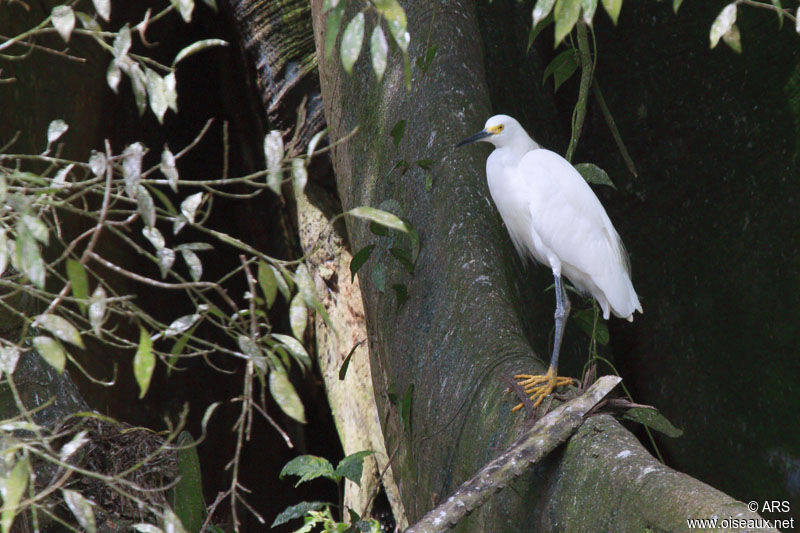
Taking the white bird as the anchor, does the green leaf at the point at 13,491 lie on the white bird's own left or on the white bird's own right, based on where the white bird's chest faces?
on the white bird's own left

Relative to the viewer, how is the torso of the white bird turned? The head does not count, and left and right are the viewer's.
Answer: facing to the left of the viewer
